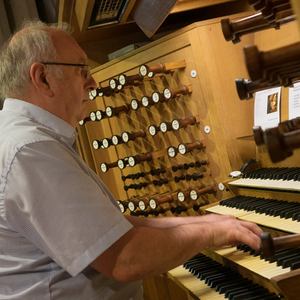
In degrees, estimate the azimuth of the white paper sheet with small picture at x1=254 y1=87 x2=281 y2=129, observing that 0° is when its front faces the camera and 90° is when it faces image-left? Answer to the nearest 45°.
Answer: approximately 45°

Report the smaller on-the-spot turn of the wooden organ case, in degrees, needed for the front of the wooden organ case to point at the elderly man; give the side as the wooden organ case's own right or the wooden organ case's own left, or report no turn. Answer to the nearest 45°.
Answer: approximately 45° to the wooden organ case's own left

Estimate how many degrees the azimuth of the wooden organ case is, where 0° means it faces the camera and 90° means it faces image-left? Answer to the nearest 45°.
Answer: approximately 45°

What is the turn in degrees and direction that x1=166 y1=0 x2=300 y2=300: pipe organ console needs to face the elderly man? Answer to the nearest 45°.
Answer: approximately 45° to its right
